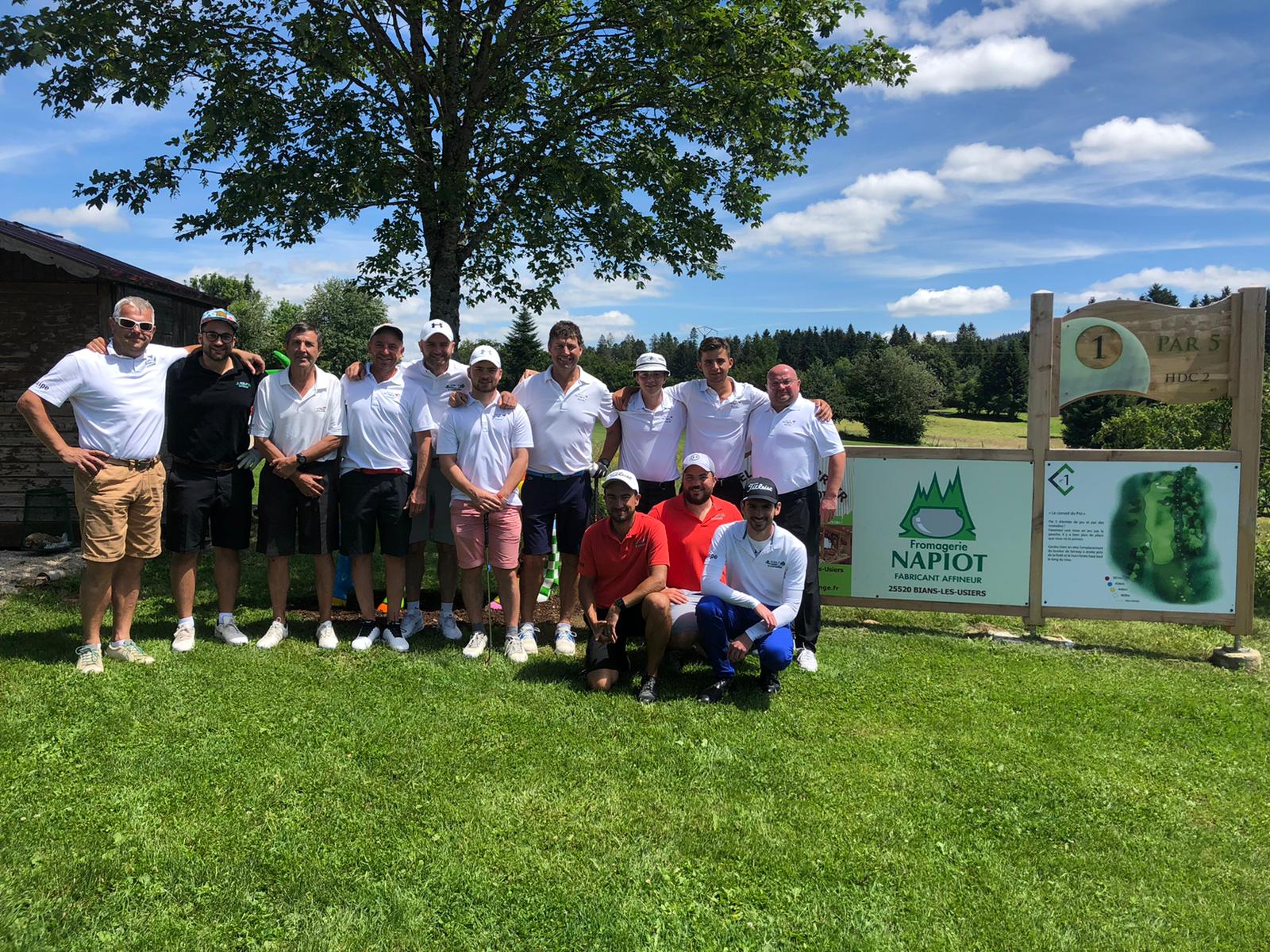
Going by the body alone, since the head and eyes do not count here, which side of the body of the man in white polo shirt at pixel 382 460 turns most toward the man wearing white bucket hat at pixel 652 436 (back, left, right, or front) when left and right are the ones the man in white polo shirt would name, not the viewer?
left

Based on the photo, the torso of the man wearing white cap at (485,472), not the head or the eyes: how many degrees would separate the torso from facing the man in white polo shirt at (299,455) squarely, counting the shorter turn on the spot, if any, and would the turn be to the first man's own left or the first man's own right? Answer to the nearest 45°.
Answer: approximately 90° to the first man's own right

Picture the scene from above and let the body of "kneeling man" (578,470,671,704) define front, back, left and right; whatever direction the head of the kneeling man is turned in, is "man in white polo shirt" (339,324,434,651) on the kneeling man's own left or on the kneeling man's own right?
on the kneeling man's own right

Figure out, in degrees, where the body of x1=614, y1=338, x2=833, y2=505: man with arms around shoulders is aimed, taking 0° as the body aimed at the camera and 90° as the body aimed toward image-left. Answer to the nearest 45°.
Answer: approximately 0°

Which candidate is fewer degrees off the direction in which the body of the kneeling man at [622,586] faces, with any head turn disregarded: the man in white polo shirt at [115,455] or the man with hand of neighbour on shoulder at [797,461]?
the man in white polo shirt

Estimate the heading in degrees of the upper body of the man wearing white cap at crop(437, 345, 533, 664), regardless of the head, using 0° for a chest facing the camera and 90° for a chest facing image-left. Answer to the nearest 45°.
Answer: approximately 0°

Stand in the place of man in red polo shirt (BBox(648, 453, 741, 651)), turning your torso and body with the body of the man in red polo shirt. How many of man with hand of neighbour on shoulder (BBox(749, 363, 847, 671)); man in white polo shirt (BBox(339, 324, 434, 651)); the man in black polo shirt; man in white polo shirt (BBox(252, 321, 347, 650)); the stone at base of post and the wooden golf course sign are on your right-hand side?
3

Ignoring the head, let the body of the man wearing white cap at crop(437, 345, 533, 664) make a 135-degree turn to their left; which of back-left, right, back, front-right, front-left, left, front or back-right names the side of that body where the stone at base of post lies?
front-right
